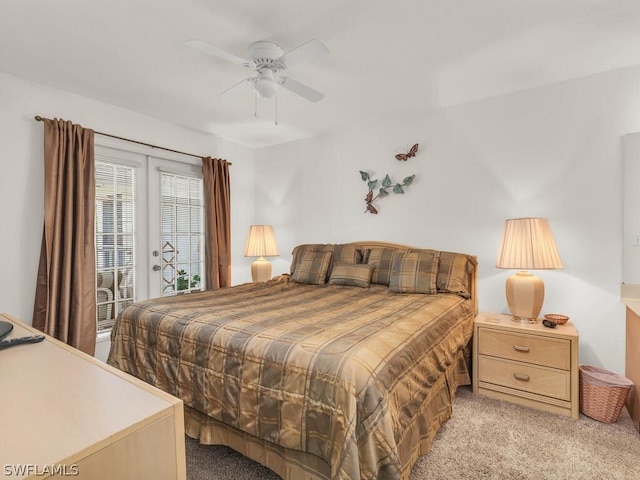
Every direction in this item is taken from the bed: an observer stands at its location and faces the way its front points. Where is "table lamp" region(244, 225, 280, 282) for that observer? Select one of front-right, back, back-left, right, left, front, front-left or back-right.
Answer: back-right

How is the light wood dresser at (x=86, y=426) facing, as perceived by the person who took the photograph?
facing away from the viewer and to the right of the viewer

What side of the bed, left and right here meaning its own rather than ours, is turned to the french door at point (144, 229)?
right

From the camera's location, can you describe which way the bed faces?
facing the viewer and to the left of the viewer

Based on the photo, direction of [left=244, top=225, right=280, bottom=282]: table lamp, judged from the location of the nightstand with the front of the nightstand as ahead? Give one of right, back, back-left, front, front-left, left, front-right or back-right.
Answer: front-right

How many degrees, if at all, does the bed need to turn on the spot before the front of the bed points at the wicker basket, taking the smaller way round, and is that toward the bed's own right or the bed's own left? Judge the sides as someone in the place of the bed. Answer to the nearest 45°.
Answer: approximately 135° to the bed's own left

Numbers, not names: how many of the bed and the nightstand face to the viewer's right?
0
